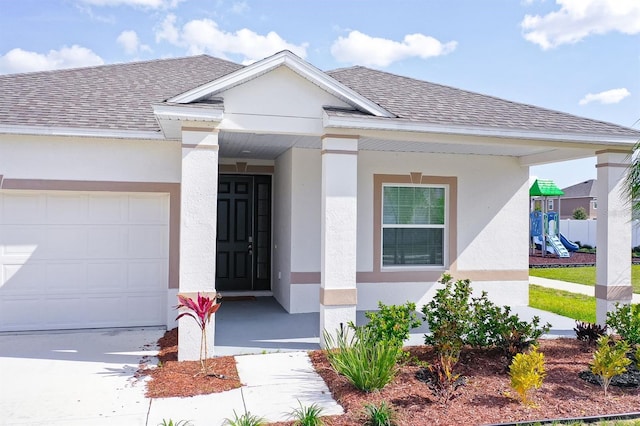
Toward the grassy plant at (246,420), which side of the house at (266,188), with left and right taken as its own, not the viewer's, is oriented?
front

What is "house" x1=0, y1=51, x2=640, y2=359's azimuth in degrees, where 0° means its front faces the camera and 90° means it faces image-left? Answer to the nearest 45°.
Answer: approximately 0°

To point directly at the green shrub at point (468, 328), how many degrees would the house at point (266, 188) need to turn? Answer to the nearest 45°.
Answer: approximately 45° to its left

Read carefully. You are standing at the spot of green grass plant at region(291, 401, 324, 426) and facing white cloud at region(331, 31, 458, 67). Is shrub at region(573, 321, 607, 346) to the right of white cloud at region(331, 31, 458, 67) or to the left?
right

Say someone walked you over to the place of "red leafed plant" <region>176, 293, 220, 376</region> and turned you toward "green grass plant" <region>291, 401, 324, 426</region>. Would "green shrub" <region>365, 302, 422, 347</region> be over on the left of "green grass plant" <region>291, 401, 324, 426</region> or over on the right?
left

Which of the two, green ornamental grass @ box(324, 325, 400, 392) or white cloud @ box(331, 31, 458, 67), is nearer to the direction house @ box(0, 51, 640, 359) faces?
the green ornamental grass

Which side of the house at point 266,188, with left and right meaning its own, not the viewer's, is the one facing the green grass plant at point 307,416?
front

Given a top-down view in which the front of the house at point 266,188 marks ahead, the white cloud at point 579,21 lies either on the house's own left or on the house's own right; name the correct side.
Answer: on the house's own left

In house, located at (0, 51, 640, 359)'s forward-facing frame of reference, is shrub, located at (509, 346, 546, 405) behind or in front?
in front

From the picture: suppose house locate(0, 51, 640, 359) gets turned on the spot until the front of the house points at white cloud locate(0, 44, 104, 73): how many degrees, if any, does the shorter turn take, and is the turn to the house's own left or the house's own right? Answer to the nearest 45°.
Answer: approximately 135° to the house's own right

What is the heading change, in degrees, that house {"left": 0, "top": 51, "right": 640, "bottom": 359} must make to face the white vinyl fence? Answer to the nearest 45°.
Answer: approximately 135° to its left
